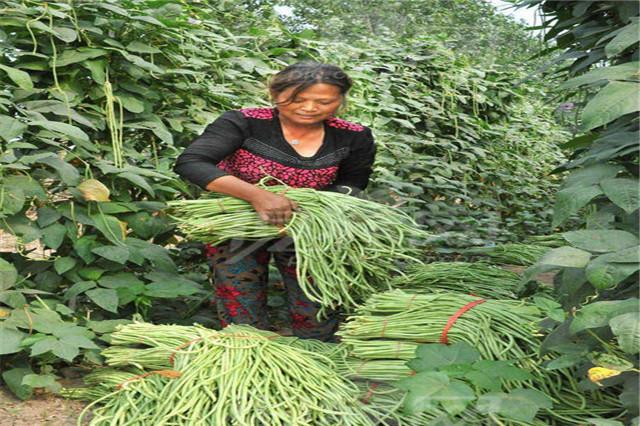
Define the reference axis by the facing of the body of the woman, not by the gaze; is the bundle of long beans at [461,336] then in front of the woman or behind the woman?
in front

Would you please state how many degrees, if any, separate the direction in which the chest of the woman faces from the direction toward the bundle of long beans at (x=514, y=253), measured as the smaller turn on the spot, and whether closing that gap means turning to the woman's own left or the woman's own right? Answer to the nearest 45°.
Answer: approximately 135° to the woman's own left

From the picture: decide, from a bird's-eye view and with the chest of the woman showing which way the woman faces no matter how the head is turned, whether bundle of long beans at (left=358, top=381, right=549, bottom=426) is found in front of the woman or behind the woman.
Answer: in front

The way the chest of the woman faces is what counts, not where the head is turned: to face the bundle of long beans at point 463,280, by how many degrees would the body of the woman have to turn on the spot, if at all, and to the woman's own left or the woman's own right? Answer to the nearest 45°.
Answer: approximately 90° to the woman's own left

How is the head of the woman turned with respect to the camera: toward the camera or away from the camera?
toward the camera

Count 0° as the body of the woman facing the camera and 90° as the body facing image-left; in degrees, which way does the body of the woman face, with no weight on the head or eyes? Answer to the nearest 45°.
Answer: approximately 0°

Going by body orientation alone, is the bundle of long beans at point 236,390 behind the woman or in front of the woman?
in front
